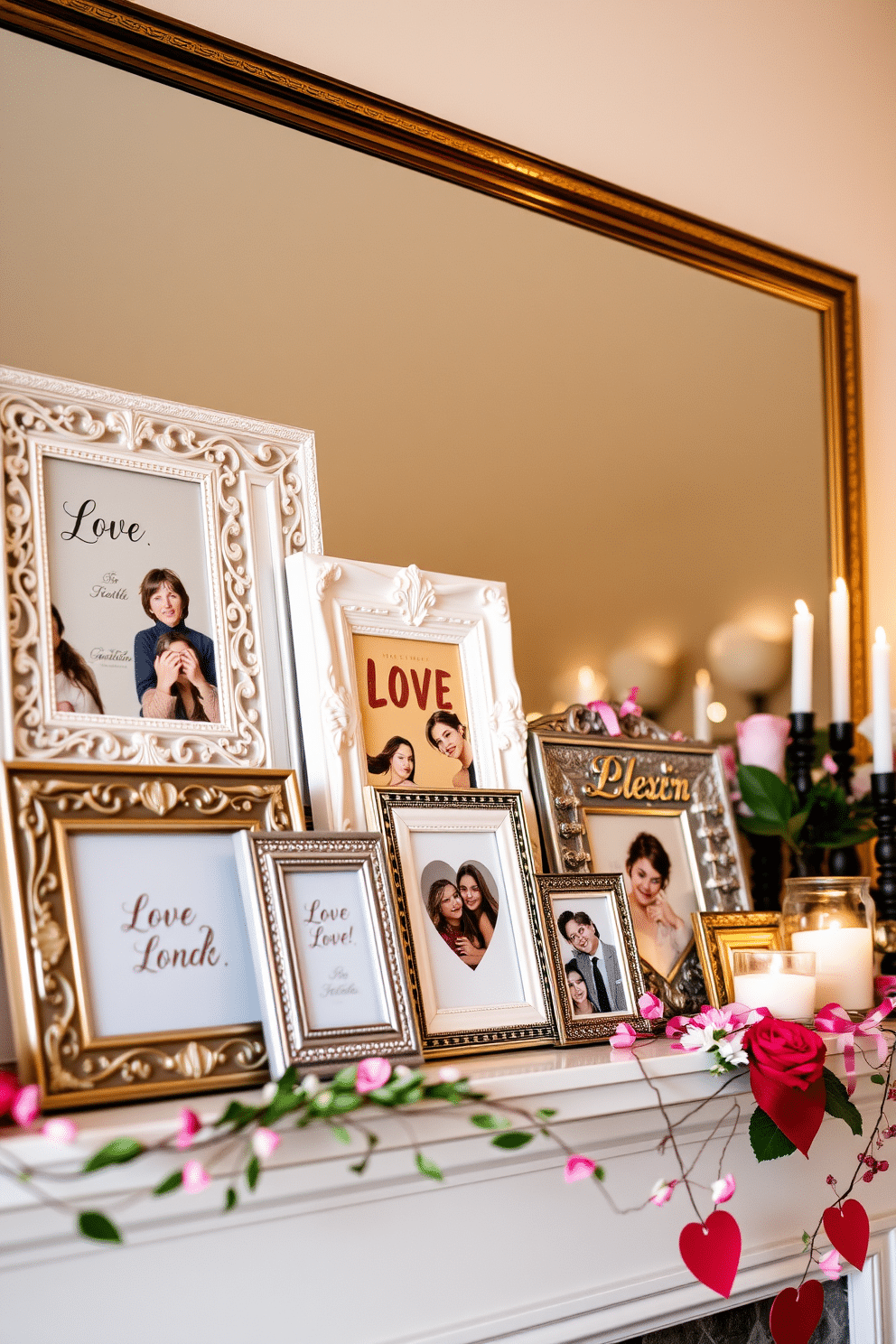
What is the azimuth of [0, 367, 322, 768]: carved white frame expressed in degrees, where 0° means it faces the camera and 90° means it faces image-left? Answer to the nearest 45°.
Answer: approximately 315°

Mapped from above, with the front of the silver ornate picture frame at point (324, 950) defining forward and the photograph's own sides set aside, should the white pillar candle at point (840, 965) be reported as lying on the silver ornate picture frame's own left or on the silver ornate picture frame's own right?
on the silver ornate picture frame's own left

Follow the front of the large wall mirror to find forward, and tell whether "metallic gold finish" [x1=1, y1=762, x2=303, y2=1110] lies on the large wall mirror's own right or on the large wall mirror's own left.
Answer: on the large wall mirror's own right

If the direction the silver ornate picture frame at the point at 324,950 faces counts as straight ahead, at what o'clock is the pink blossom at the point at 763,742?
The pink blossom is roughly at 9 o'clock from the silver ornate picture frame.

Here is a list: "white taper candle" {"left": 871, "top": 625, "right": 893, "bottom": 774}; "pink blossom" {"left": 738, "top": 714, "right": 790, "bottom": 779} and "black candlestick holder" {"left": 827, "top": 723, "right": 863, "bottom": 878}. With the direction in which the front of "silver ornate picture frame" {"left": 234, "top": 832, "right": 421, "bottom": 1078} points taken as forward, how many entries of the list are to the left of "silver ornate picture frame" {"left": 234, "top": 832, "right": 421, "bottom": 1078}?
3

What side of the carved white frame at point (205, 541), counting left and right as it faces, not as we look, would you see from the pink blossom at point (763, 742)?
left
